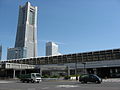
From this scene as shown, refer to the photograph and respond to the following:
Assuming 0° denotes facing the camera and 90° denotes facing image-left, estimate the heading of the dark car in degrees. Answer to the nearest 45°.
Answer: approximately 270°
